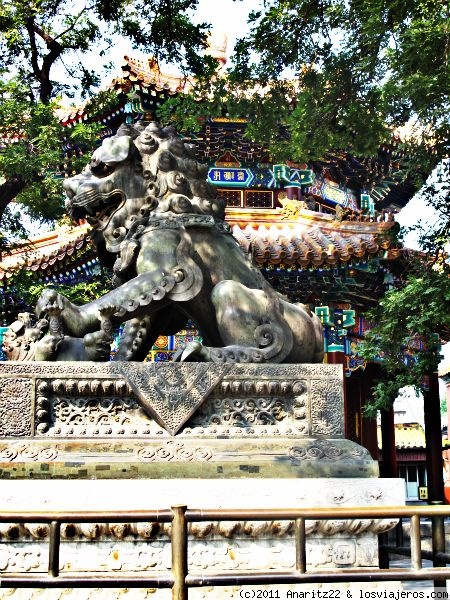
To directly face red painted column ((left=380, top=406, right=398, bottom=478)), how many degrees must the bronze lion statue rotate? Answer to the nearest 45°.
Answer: approximately 90° to its right

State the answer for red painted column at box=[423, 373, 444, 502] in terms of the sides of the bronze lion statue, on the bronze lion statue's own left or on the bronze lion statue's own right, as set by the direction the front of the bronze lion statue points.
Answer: on the bronze lion statue's own right

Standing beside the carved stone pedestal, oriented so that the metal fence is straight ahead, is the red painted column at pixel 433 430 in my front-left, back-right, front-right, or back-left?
back-left

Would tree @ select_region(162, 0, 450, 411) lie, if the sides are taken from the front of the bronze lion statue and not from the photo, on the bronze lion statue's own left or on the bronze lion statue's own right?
on the bronze lion statue's own right

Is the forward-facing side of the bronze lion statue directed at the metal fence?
no

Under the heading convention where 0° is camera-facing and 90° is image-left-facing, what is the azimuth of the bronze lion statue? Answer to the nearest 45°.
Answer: approximately 90°

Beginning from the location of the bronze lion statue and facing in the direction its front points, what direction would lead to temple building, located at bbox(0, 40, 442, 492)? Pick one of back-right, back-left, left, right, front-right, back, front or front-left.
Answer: right

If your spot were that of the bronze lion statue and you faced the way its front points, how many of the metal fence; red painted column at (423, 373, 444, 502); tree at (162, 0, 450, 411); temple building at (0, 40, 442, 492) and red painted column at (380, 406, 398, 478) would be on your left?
1
